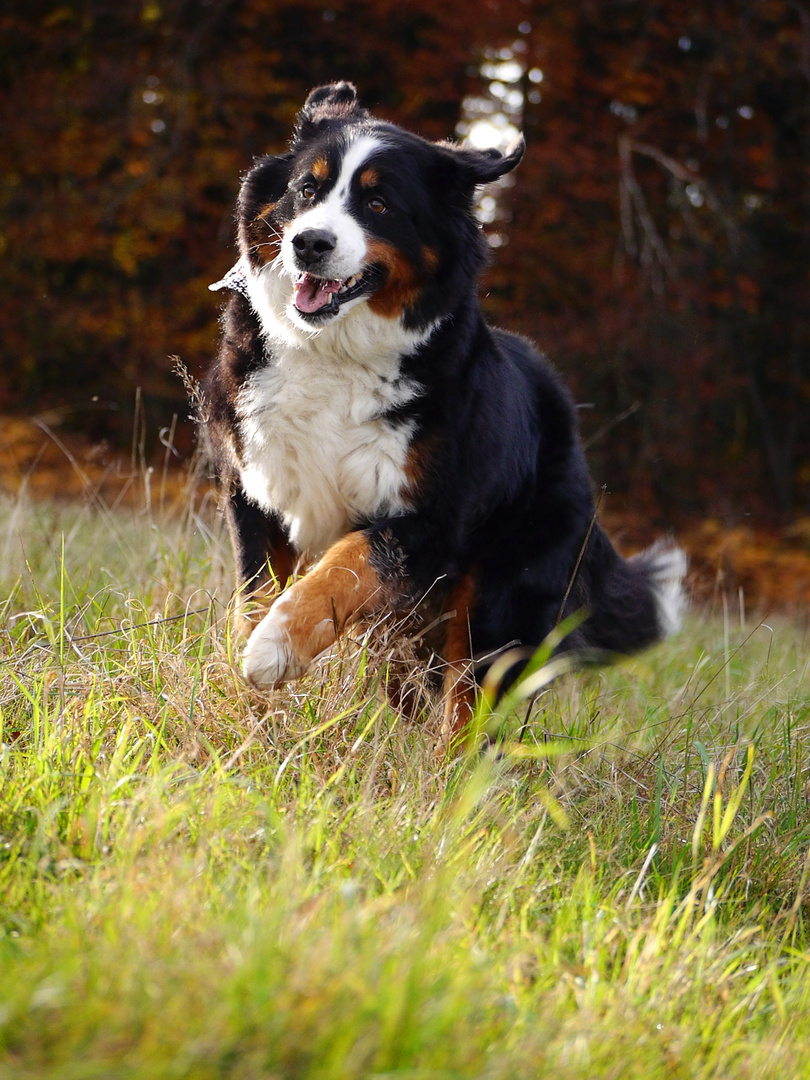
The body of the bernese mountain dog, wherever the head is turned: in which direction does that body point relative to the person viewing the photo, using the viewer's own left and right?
facing the viewer and to the left of the viewer
